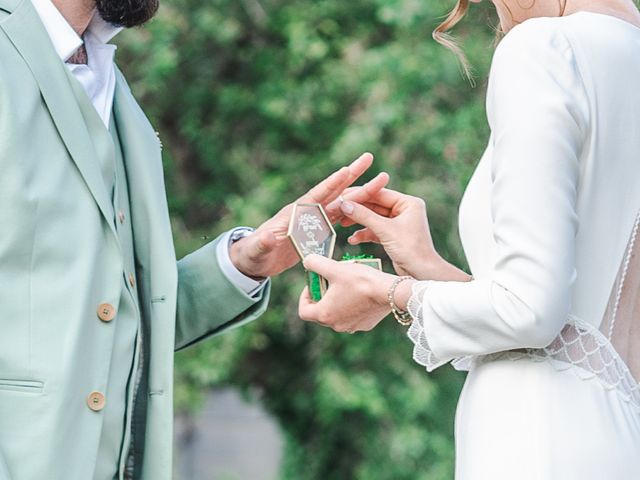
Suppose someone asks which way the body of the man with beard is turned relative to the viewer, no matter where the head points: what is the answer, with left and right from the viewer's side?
facing the viewer and to the right of the viewer

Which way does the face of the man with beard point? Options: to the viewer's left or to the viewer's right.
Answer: to the viewer's right

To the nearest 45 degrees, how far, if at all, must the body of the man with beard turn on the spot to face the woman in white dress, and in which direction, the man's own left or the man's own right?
0° — they already face them
